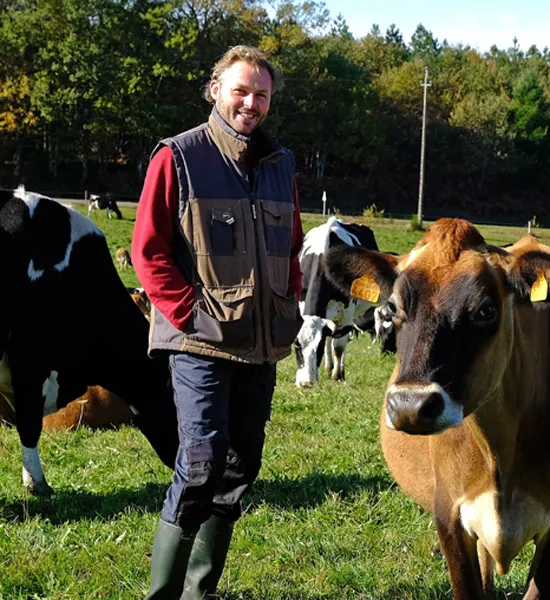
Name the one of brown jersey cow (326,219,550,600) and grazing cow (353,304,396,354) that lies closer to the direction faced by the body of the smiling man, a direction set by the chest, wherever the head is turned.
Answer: the brown jersey cow

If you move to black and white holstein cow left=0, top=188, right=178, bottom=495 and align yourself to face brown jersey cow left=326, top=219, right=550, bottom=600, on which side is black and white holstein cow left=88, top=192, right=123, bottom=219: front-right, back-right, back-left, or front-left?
back-left

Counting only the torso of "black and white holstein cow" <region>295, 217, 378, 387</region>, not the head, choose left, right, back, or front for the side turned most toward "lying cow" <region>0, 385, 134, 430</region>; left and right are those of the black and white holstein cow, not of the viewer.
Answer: front

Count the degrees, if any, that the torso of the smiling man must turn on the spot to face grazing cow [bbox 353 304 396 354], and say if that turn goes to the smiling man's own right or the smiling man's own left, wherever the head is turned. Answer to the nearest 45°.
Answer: approximately 135° to the smiling man's own left

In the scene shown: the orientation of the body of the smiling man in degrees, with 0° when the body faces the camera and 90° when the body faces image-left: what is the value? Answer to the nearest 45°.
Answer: approximately 315°

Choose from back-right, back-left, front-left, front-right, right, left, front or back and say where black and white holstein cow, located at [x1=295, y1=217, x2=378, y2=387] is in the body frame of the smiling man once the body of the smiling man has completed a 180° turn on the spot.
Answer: front-right

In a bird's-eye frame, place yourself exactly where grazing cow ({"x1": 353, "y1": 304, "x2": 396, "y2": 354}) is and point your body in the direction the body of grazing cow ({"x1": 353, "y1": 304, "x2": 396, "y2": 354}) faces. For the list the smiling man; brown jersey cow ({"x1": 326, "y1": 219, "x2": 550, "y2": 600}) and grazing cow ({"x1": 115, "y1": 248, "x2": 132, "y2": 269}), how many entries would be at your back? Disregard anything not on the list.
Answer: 1
